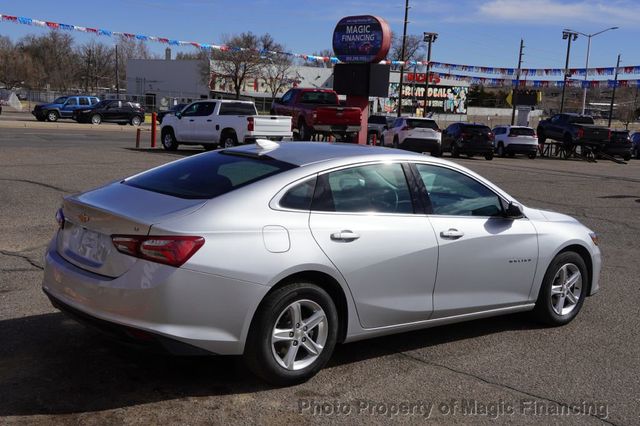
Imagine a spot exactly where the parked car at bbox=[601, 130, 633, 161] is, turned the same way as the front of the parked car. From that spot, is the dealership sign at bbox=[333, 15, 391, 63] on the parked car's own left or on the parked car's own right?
on the parked car's own left

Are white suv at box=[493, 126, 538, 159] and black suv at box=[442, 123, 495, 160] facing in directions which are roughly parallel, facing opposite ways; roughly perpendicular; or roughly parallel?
roughly parallel

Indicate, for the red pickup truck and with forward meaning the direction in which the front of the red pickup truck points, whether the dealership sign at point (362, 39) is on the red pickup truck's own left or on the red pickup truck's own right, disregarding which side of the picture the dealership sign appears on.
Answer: on the red pickup truck's own right

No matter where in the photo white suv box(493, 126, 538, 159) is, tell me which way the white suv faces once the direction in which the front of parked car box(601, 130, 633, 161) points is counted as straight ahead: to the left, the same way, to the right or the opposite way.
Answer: the same way

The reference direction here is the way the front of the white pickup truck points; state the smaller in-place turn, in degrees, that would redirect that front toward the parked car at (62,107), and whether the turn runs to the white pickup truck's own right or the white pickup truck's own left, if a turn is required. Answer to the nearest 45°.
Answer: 0° — it already faces it

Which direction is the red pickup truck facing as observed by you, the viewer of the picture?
facing away from the viewer and to the left of the viewer

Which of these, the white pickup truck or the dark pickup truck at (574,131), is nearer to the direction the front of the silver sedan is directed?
the dark pickup truck

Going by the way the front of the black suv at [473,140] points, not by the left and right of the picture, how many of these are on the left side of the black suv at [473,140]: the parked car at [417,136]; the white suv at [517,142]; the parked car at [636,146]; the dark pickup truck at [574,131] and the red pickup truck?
2

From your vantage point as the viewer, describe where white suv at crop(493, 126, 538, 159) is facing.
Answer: facing away from the viewer and to the left of the viewer

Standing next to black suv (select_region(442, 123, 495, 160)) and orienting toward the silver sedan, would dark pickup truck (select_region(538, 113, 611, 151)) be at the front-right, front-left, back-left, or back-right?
back-left

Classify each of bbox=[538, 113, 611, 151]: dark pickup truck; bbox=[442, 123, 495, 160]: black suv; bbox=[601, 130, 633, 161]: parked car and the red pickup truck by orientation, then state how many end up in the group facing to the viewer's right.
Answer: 0

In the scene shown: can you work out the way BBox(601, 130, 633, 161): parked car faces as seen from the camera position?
facing away from the viewer and to the left of the viewer

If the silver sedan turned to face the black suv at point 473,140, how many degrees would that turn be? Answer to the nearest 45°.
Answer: approximately 45° to its left

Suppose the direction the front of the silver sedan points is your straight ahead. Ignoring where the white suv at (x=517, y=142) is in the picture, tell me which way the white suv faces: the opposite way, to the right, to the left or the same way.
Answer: to the left

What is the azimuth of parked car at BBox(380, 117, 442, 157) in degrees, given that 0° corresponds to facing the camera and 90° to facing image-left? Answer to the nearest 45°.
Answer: approximately 135°

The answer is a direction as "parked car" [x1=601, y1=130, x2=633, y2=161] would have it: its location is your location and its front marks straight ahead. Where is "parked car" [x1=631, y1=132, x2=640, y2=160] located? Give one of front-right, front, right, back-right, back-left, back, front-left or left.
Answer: front-right

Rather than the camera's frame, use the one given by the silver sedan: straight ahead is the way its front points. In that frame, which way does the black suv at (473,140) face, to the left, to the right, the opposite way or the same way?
to the left

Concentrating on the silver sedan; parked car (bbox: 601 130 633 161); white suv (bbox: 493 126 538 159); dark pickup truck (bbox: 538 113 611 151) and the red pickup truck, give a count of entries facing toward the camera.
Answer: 0

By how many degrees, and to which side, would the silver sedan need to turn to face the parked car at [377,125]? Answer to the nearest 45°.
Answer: approximately 45° to its left
